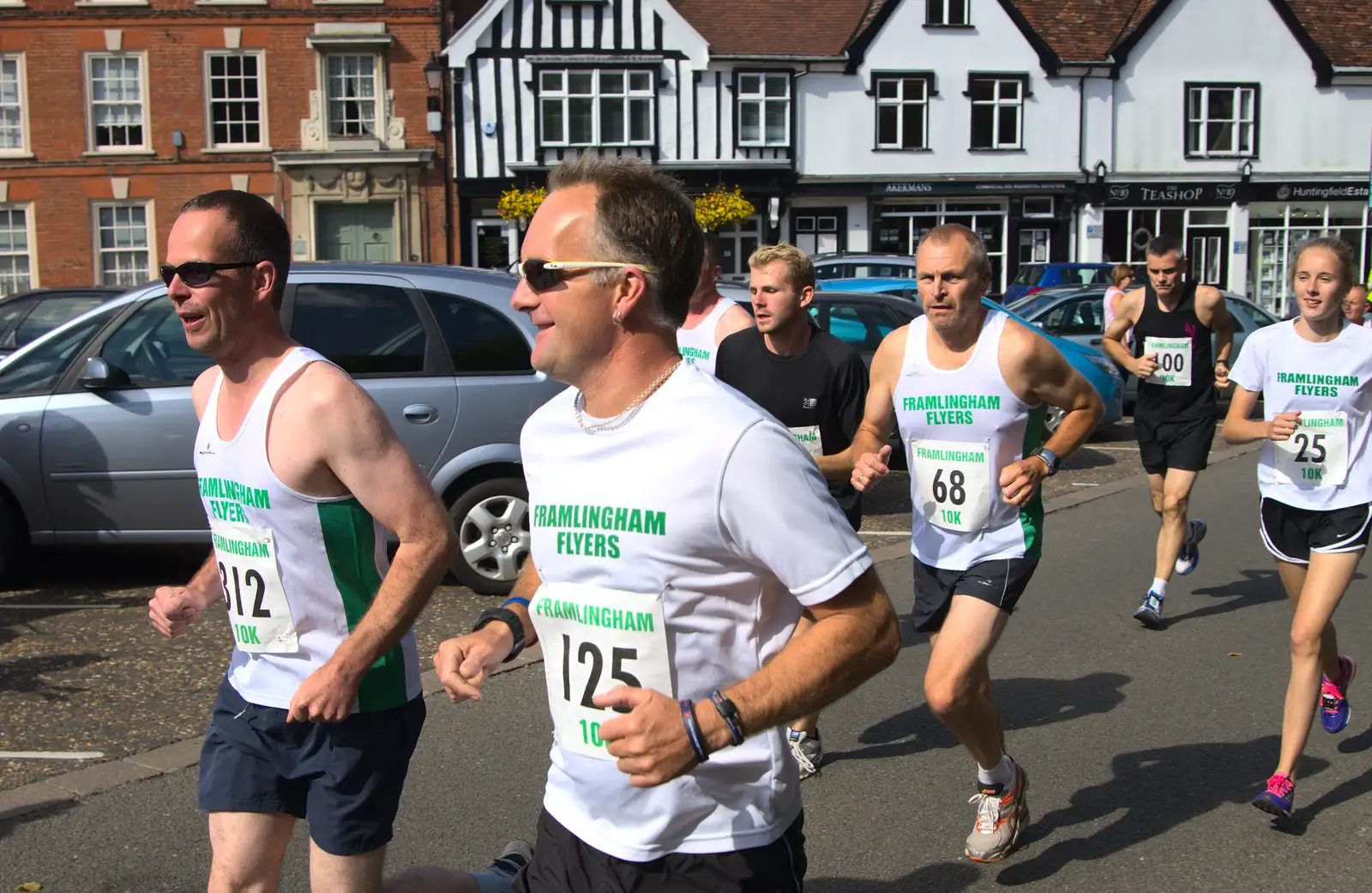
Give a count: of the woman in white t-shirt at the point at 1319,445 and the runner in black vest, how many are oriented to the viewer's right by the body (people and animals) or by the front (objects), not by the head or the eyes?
0

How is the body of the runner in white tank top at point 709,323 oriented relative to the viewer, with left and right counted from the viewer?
facing the viewer and to the left of the viewer

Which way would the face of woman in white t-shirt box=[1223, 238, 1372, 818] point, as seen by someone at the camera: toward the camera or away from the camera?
toward the camera

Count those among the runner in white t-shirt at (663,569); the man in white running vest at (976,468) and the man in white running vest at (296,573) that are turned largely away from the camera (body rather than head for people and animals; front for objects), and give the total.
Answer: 0

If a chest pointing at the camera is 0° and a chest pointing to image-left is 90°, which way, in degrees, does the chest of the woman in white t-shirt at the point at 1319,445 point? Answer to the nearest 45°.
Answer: approximately 45°

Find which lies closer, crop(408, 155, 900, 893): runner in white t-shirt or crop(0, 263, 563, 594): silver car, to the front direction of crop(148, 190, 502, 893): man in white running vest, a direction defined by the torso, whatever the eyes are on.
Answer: the runner in white t-shirt

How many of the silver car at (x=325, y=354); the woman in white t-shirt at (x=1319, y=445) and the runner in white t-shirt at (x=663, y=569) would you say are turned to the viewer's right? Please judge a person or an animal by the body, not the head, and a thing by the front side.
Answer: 0

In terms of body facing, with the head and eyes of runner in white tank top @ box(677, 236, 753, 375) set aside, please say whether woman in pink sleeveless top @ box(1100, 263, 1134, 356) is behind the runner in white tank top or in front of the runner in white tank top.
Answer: behind

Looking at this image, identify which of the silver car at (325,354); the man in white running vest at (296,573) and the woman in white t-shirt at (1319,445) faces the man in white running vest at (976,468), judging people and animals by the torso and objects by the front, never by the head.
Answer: the woman in white t-shirt

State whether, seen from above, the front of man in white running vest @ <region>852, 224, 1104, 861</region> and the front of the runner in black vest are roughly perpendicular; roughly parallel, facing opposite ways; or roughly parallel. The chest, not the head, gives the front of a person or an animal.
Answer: roughly parallel

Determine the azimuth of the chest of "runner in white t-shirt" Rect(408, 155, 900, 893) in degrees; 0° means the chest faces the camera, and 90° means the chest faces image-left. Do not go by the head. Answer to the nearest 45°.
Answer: approximately 45°

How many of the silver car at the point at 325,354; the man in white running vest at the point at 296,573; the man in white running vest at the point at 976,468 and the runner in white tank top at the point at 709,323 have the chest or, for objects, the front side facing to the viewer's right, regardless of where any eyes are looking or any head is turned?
0

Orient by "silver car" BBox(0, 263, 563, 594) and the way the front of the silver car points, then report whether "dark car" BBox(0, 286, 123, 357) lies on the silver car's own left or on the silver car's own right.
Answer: on the silver car's own right

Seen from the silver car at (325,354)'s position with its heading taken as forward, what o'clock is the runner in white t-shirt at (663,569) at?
The runner in white t-shirt is roughly at 9 o'clock from the silver car.

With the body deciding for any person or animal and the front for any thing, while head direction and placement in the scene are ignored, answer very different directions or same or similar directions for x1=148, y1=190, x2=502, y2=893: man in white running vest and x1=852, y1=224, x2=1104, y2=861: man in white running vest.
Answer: same or similar directions

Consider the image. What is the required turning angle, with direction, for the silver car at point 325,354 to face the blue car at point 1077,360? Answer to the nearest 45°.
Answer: approximately 135° to its right

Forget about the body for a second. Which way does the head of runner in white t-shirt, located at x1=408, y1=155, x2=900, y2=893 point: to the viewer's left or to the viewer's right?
to the viewer's left

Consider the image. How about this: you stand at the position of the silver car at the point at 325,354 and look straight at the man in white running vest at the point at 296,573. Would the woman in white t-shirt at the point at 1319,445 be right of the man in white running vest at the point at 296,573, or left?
left
